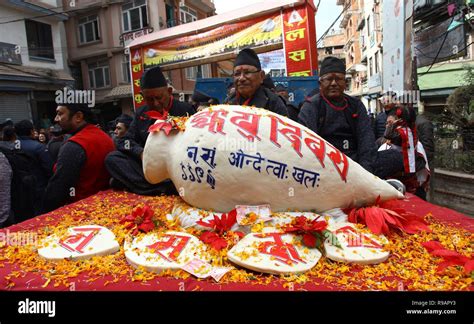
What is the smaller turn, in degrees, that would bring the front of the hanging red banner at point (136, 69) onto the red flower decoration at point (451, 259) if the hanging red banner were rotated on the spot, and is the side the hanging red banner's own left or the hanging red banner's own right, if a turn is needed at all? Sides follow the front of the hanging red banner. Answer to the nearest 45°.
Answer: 0° — it already faces it

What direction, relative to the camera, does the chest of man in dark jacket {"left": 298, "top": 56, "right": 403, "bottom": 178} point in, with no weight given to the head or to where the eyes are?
toward the camera

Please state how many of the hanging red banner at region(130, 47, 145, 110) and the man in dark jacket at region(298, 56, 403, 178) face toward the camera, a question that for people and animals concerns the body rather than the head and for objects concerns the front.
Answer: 2

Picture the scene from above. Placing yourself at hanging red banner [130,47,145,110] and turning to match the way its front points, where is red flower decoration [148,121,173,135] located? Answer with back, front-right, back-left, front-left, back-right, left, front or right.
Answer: front

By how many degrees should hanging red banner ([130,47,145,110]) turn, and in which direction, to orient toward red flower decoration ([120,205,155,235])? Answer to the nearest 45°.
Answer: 0° — it already faces it

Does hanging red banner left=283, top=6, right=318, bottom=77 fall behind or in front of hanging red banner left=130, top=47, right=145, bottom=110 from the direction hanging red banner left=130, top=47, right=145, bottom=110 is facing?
in front

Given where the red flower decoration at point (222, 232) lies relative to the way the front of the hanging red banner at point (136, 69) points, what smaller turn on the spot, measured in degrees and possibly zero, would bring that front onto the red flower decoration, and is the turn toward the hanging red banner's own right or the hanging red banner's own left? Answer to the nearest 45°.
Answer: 0° — it already faces it

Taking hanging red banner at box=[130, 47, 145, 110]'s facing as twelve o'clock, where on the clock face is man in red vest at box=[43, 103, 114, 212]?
The man in red vest is roughly at 12 o'clock from the hanging red banner.

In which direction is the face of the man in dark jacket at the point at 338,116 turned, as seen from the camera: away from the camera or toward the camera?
toward the camera

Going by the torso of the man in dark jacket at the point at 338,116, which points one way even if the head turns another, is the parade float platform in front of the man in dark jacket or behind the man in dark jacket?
in front

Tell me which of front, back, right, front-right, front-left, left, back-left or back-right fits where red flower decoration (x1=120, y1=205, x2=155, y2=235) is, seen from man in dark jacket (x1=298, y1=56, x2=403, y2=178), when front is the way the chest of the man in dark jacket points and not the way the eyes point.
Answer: front-right

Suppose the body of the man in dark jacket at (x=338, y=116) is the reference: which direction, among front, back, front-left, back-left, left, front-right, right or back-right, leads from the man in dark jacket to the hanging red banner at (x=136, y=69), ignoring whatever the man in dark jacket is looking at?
back-right
